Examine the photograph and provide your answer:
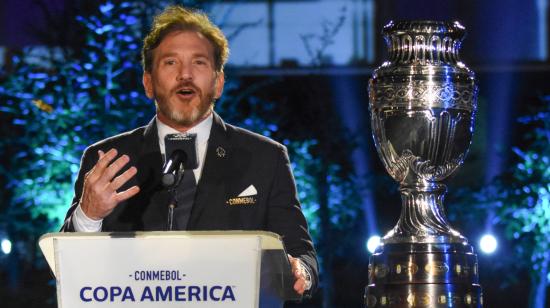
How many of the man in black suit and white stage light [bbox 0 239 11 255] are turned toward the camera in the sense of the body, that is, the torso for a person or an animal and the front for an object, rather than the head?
2

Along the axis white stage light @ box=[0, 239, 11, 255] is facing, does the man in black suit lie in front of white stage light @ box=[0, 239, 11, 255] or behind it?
in front

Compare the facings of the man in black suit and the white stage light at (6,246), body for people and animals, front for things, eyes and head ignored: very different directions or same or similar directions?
same or similar directions

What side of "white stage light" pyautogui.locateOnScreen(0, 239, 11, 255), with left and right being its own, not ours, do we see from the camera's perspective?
front

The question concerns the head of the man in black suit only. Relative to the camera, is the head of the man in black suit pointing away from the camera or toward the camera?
toward the camera

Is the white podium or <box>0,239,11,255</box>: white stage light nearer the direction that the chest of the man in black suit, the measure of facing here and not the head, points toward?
the white podium

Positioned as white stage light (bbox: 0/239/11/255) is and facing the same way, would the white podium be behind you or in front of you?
in front

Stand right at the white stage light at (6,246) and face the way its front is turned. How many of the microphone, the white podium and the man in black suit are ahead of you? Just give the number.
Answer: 3

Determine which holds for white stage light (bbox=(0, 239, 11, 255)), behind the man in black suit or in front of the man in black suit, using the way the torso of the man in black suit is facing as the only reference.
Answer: behind

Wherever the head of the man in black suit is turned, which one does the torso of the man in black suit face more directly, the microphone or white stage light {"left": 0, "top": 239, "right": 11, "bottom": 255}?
the microphone

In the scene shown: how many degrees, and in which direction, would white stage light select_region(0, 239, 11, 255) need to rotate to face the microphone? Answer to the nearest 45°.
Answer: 0° — it already faces it

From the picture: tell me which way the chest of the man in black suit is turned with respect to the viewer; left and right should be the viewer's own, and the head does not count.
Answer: facing the viewer

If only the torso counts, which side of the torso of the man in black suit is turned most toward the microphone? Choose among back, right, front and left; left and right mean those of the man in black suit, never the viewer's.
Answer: front
